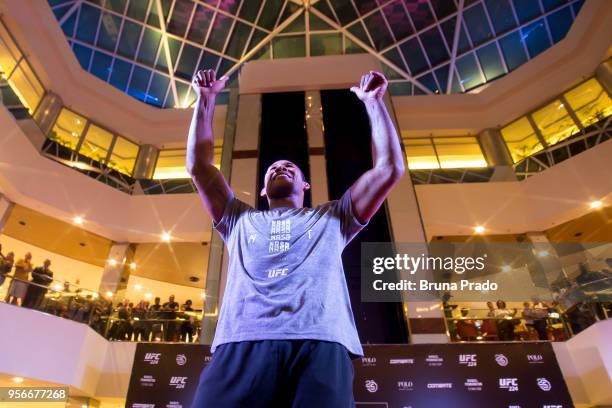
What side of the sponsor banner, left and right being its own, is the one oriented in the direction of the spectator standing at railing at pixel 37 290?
right

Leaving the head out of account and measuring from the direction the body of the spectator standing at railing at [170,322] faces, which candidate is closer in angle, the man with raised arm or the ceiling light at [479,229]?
the man with raised arm

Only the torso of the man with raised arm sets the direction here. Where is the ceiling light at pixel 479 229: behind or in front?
behind

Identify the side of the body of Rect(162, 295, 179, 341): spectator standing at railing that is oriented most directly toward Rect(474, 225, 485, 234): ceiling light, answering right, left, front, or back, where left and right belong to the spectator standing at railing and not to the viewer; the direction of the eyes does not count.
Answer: left

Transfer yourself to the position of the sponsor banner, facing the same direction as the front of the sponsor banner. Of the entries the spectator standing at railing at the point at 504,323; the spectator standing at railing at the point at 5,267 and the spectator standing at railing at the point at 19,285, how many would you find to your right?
2

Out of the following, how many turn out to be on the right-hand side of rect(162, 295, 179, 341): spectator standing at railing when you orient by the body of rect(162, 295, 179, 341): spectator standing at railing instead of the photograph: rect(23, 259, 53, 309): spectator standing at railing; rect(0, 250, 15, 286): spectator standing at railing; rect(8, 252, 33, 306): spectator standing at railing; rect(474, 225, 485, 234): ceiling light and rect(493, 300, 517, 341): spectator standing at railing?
3

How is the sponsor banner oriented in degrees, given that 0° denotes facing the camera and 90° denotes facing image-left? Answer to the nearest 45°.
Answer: approximately 0°

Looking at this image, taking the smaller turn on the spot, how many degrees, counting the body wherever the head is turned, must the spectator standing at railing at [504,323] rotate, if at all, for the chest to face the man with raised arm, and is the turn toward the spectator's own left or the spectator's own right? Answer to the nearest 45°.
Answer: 0° — they already face them
